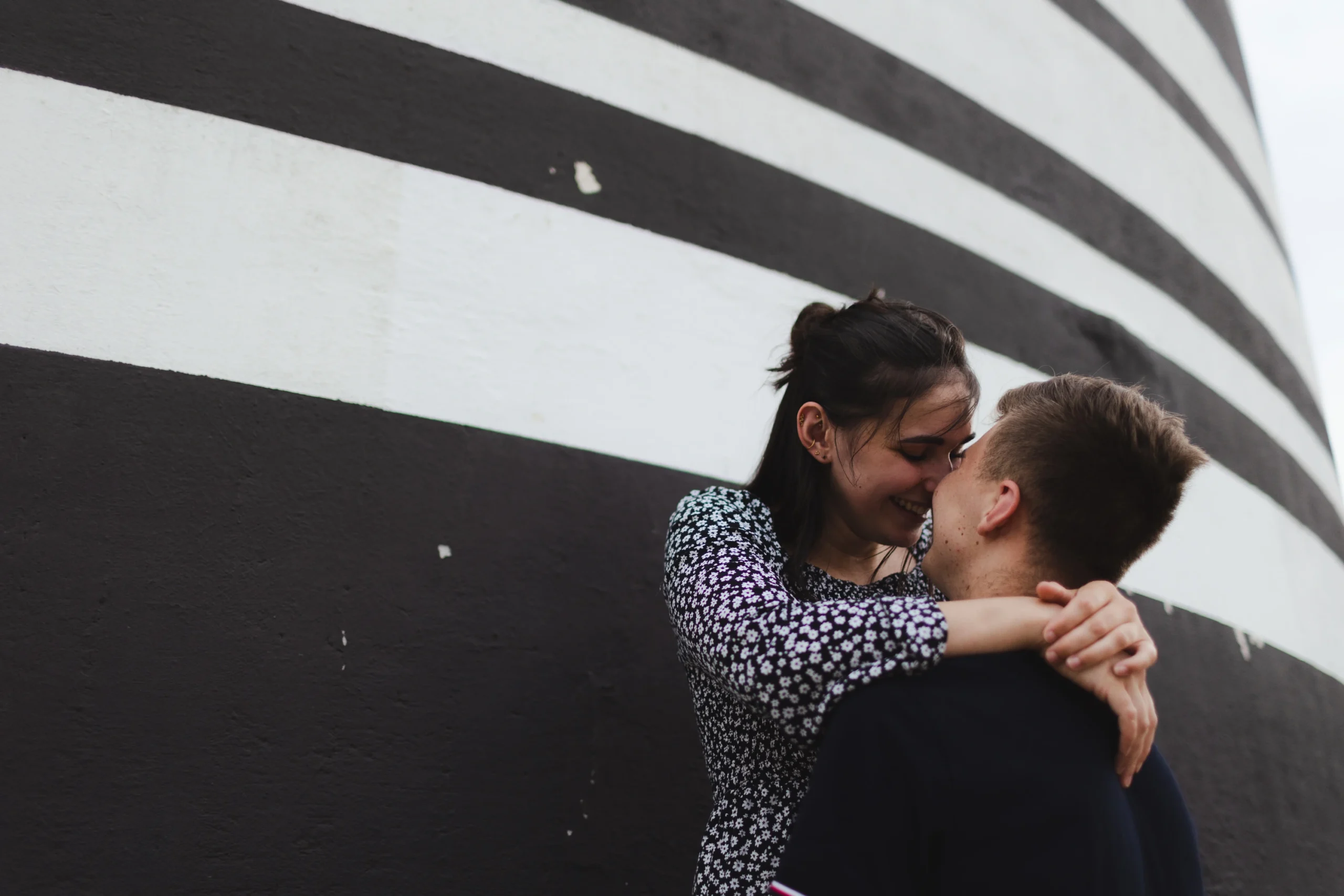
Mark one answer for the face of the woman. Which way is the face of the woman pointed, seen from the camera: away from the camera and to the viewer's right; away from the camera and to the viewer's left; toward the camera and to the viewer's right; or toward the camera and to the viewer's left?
toward the camera and to the viewer's right
